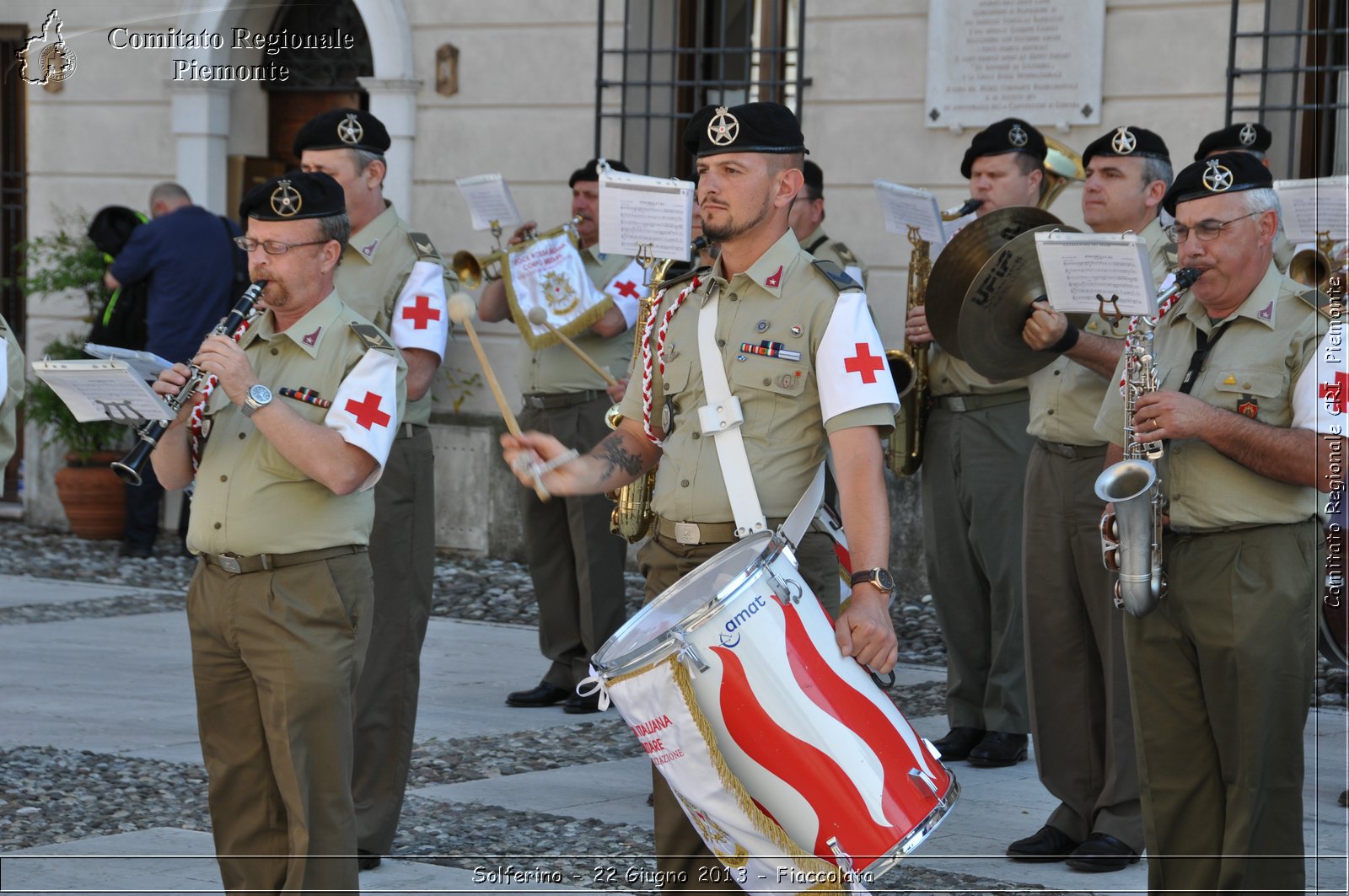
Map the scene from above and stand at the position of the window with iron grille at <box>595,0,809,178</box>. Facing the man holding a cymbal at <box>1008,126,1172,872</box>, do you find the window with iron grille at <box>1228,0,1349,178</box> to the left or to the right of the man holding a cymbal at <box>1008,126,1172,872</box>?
left

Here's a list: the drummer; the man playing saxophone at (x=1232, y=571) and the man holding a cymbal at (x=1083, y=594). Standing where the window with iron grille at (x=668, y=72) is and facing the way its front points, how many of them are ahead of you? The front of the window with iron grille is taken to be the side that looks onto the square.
3

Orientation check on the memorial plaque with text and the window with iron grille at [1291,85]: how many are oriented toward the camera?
2

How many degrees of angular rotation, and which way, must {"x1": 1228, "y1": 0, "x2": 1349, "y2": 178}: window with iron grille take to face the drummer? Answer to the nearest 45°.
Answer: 0° — it already faces them

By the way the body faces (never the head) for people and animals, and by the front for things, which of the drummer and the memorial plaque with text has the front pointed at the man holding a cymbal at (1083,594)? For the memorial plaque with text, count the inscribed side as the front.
the memorial plaque with text

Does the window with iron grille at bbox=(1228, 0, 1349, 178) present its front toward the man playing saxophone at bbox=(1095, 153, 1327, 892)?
yes

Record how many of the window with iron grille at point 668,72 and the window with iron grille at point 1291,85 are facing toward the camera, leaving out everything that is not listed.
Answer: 2

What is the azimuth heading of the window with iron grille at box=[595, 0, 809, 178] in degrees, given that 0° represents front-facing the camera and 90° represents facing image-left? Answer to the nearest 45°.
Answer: approximately 0°

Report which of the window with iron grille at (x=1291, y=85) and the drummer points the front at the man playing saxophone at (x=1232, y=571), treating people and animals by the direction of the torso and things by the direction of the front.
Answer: the window with iron grille

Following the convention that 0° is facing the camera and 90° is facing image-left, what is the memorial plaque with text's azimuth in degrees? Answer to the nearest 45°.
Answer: approximately 0°

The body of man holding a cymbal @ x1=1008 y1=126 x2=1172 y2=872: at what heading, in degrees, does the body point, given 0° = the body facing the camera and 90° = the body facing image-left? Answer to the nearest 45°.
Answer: approximately 45°

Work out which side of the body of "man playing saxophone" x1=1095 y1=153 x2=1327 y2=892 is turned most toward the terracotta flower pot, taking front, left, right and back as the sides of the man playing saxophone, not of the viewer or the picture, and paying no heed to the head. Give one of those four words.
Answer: right
